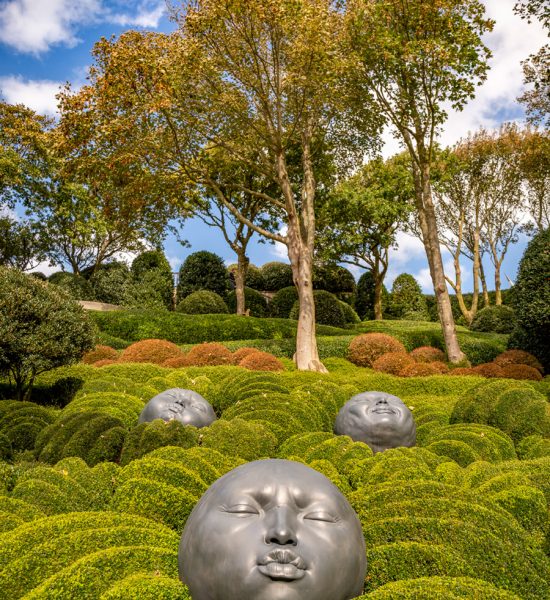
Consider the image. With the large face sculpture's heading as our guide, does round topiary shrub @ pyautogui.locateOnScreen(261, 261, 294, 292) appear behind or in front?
behind

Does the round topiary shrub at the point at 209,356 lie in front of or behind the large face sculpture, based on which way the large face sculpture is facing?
behind

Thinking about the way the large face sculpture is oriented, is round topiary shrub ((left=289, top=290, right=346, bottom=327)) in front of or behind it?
behind

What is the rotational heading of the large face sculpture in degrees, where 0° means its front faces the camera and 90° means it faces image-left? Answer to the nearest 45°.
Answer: approximately 0°

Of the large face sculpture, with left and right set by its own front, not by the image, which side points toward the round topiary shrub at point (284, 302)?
back

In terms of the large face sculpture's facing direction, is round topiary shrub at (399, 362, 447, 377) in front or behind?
behind

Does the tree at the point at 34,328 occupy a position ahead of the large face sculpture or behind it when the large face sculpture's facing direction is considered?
behind

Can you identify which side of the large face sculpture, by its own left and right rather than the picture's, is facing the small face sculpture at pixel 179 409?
back

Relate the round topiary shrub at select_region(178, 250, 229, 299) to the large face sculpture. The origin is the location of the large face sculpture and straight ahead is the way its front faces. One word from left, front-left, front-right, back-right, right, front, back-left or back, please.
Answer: back

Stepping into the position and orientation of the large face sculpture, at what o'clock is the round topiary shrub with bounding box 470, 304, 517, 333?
The round topiary shrub is roughly at 7 o'clock from the large face sculpture.

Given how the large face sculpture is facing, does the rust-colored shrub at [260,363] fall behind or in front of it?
behind

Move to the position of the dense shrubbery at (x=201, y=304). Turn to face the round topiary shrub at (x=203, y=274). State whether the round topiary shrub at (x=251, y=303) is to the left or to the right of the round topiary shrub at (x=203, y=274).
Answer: right

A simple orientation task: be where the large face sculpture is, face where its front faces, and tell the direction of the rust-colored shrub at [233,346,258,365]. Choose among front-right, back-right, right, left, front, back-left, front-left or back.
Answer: back

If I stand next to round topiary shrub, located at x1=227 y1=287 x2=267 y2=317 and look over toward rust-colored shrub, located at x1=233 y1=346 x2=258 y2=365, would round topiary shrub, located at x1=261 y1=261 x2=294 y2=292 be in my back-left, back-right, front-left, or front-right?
back-left

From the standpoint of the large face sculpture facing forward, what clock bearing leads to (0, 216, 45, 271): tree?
The tree is roughly at 5 o'clock from the large face sculpture.

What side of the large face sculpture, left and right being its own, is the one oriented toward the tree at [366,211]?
back
